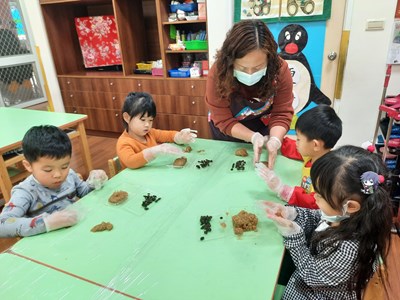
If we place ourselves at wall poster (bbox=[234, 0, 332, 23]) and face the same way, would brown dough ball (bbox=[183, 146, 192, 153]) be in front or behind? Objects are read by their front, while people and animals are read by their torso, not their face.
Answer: in front

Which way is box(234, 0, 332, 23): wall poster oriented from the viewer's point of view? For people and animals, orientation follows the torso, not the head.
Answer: toward the camera

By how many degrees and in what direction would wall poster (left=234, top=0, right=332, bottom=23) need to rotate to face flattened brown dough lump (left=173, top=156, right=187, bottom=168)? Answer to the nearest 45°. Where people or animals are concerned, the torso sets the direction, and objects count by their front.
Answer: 0° — it already faces it

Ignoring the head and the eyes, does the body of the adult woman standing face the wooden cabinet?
no

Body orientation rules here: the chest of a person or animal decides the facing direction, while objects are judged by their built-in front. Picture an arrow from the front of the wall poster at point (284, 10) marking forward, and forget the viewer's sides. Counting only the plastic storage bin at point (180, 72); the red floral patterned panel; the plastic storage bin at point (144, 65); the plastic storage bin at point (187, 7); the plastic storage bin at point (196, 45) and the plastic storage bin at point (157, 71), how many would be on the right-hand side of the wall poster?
6

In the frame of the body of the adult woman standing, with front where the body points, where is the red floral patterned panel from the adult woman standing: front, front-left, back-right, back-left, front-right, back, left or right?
back-right

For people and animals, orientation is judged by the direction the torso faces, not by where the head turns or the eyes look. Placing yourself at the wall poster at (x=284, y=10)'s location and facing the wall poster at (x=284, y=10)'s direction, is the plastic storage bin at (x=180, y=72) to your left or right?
on your right

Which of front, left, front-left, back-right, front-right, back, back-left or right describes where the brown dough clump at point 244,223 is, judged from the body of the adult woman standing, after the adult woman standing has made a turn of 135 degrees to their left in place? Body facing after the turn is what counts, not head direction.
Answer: back-right

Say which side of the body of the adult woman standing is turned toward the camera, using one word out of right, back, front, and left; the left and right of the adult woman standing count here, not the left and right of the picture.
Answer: front

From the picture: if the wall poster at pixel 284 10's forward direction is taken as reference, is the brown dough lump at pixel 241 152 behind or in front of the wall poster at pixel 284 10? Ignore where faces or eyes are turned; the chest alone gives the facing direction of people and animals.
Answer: in front

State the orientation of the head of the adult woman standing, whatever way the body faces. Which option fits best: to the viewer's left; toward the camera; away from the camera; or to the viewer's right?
toward the camera

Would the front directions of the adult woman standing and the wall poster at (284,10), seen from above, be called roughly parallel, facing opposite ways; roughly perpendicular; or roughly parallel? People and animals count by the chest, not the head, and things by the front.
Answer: roughly parallel

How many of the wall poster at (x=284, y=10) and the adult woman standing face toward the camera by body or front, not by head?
2

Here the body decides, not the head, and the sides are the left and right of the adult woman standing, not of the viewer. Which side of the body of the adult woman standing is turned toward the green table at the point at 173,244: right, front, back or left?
front
